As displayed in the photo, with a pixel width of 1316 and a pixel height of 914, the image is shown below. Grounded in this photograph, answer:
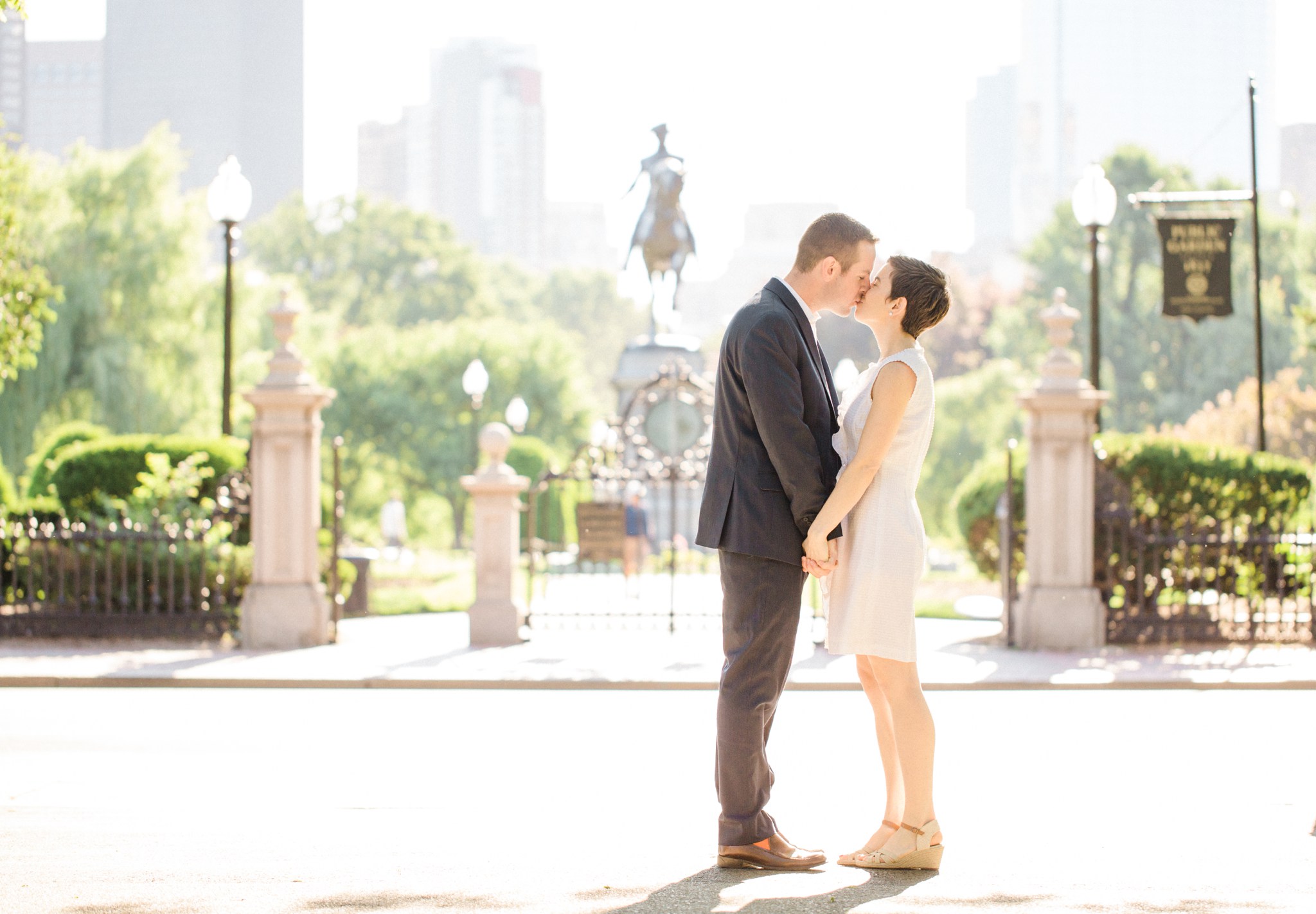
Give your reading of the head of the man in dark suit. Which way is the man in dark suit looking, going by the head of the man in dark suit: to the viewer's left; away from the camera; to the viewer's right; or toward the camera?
to the viewer's right

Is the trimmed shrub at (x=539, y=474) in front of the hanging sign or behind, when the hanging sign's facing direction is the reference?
behind

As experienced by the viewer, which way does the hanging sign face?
facing the viewer

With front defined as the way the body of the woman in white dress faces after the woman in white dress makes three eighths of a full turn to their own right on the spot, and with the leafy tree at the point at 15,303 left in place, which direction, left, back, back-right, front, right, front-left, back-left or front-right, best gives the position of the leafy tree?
left

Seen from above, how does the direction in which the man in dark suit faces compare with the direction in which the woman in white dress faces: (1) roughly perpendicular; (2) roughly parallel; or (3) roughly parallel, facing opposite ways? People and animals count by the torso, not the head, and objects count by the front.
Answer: roughly parallel, facing opposite ways

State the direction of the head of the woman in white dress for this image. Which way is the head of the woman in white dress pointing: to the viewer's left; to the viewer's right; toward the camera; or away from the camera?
to the viewer's left

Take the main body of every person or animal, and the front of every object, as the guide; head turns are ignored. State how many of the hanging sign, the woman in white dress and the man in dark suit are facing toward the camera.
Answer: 1

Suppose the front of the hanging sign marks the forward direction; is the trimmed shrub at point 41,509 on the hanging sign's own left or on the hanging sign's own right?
on the hanging sign's own right

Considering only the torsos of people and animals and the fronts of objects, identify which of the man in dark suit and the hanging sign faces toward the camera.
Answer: the hanging sign

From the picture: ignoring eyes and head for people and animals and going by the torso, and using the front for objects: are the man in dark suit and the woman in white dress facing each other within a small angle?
yes

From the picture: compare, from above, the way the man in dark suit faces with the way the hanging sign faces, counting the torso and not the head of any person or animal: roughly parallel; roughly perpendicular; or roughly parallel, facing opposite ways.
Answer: roughly perpendicular

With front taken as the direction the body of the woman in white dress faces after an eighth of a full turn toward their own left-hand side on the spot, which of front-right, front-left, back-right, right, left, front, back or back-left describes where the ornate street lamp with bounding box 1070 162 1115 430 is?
back-right

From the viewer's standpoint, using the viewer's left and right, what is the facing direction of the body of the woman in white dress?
facing to the left of the viewer

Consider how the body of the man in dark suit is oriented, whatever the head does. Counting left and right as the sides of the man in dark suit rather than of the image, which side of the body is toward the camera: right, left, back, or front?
right
